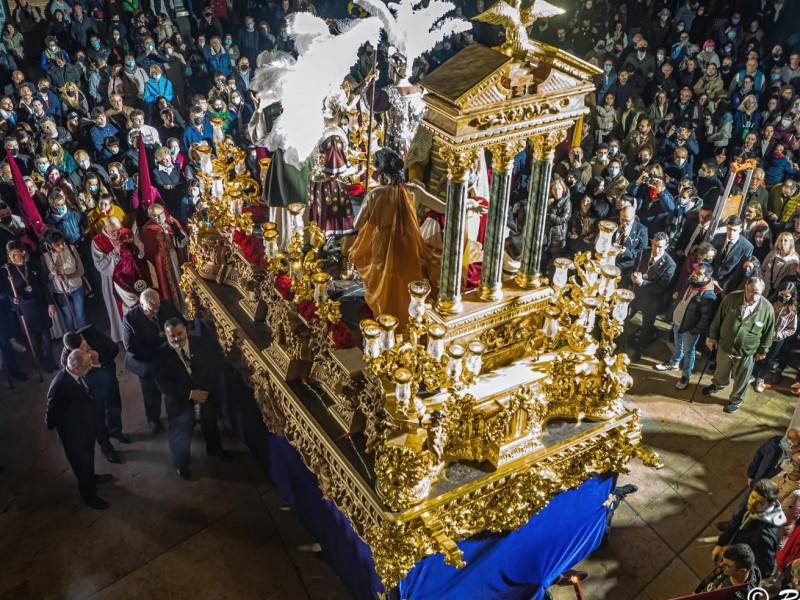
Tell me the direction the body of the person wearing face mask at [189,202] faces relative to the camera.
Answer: toward the camera

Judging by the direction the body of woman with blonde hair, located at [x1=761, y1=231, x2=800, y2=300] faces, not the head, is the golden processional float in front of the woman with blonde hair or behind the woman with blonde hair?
in front

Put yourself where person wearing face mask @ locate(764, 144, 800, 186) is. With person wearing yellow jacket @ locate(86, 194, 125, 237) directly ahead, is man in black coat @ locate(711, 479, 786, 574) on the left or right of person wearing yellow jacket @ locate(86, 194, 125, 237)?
left

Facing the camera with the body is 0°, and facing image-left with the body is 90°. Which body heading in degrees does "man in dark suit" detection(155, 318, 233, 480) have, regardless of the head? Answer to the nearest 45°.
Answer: approximately 0°

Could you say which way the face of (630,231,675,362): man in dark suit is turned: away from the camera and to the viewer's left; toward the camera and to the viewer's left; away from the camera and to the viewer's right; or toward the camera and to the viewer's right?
toward the camera and to the viewer's left

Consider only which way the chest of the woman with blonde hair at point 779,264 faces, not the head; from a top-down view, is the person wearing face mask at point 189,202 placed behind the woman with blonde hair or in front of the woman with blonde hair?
in front

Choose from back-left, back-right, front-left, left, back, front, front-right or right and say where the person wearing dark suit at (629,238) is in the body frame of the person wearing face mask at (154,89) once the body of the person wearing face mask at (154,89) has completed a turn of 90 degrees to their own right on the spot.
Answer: back-left

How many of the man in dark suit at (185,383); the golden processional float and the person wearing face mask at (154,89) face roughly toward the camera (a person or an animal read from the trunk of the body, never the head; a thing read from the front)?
2

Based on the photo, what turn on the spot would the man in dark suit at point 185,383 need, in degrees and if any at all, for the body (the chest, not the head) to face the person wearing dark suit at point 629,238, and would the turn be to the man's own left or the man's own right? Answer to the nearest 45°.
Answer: approximately 90° to the man's own left

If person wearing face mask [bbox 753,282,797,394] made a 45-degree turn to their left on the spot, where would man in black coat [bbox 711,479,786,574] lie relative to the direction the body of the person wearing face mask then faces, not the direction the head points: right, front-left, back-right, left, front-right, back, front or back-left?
front
